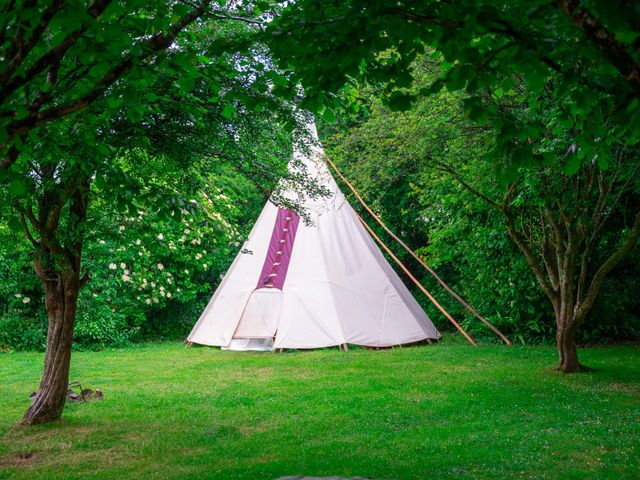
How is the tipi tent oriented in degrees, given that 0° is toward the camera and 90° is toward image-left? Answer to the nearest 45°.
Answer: approximately 45°
